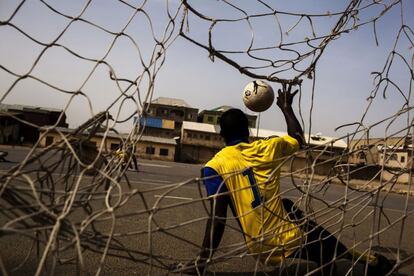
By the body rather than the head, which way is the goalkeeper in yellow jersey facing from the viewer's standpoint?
away from the camera
